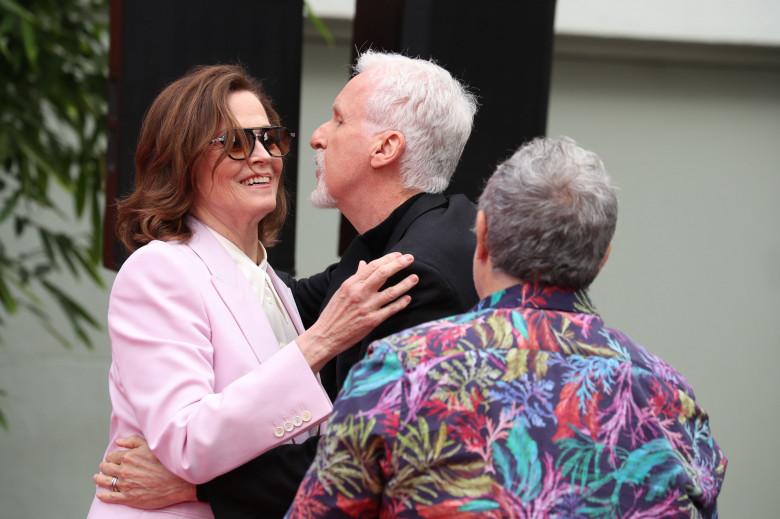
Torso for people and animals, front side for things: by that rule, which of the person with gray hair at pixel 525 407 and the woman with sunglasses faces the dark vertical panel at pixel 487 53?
the person with gray hair

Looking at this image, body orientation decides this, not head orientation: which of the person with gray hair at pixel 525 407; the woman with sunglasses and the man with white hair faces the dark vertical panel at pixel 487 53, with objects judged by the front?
the person with gray hair

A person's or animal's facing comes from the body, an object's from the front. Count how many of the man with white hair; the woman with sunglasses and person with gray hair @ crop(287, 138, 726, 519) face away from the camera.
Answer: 1

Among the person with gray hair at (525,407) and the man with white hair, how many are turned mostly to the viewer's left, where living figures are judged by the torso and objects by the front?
1

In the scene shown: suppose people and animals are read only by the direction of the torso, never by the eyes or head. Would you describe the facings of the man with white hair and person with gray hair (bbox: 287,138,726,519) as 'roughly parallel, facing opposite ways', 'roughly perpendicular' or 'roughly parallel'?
roughly perpendicular

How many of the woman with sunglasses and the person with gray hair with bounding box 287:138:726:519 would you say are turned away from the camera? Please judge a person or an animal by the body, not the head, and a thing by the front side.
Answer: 1

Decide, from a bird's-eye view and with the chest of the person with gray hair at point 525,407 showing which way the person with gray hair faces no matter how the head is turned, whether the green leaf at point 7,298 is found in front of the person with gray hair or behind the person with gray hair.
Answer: in front

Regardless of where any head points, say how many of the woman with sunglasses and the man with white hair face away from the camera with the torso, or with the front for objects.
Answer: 0

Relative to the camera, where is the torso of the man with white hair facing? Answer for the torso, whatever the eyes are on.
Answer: to the viewer's left

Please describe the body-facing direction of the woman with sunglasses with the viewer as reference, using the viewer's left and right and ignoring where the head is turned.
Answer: facing the viewer and to the right of the viewer

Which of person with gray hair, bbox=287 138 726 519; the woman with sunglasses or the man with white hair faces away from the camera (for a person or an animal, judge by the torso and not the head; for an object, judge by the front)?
the person with gray hair

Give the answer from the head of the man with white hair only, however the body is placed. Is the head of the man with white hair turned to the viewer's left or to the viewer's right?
to the viewer's left

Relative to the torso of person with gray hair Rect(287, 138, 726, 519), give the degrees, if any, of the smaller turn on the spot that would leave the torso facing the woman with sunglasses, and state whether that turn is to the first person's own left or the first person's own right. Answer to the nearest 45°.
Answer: approximately 45° to the first person's own left

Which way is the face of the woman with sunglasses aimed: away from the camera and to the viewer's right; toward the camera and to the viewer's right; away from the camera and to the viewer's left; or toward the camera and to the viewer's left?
toward the camera and to the viewer's right

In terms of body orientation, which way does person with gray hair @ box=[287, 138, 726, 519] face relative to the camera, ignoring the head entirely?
away from the camera

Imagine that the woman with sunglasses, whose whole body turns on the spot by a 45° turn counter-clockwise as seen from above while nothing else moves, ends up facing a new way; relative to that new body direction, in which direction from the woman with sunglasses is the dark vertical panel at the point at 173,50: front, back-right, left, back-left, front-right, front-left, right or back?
left
